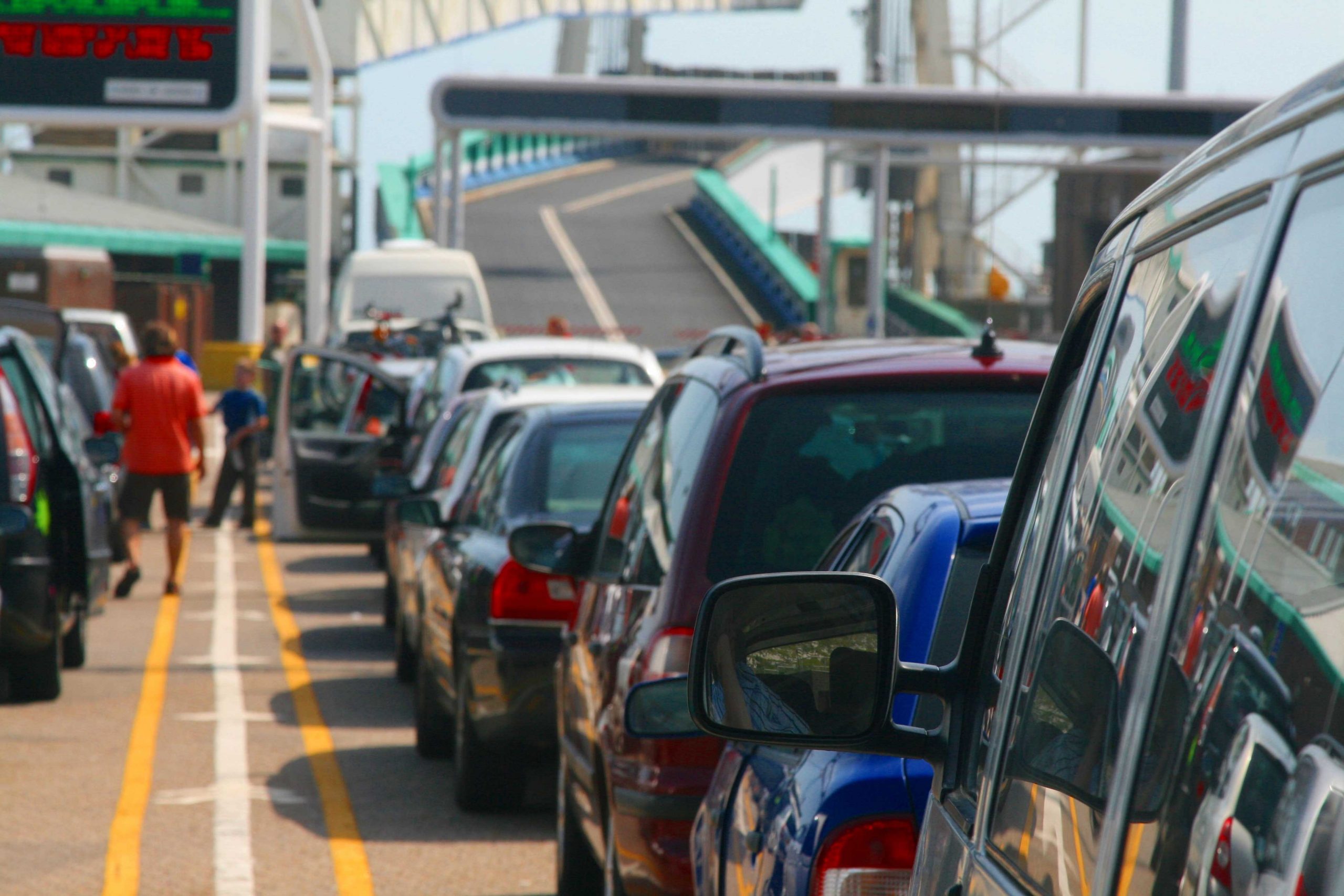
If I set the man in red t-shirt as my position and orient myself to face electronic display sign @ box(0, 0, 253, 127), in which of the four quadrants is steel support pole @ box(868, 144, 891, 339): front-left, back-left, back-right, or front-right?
front-right

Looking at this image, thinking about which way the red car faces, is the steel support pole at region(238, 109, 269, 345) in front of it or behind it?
in front

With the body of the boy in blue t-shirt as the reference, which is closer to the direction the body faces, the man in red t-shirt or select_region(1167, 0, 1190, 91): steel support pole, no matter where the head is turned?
the man in red t-shirt

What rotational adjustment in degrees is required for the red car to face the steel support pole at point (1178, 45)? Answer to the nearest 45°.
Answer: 0° — it already faces it

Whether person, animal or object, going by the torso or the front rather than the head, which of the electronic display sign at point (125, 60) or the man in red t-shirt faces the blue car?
the electronic display sign

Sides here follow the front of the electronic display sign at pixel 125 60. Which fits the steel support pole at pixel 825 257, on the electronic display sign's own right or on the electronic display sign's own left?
on the electronic display sign's own left

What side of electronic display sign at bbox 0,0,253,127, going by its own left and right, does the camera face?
front

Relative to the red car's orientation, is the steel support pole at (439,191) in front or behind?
in front

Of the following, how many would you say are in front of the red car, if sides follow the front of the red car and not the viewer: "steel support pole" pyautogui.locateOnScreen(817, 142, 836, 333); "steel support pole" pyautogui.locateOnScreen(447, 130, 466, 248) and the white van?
3

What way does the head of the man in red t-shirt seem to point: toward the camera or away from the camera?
away from the camera

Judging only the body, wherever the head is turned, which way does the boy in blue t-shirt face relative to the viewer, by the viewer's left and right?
facing the viewer

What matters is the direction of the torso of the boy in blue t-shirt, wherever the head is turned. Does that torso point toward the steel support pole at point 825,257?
no

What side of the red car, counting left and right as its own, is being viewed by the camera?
back

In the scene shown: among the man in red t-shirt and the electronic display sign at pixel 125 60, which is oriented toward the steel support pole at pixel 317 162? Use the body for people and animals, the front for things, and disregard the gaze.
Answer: the man in red t-shirt

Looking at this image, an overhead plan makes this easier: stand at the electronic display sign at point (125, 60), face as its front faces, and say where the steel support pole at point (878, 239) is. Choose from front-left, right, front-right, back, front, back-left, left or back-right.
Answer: left

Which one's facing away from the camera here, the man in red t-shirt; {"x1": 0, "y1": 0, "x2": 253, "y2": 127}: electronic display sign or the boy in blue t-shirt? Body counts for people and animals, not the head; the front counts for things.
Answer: the man in red t-shirt

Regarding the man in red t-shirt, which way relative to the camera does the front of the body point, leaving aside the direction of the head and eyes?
away from the camera
